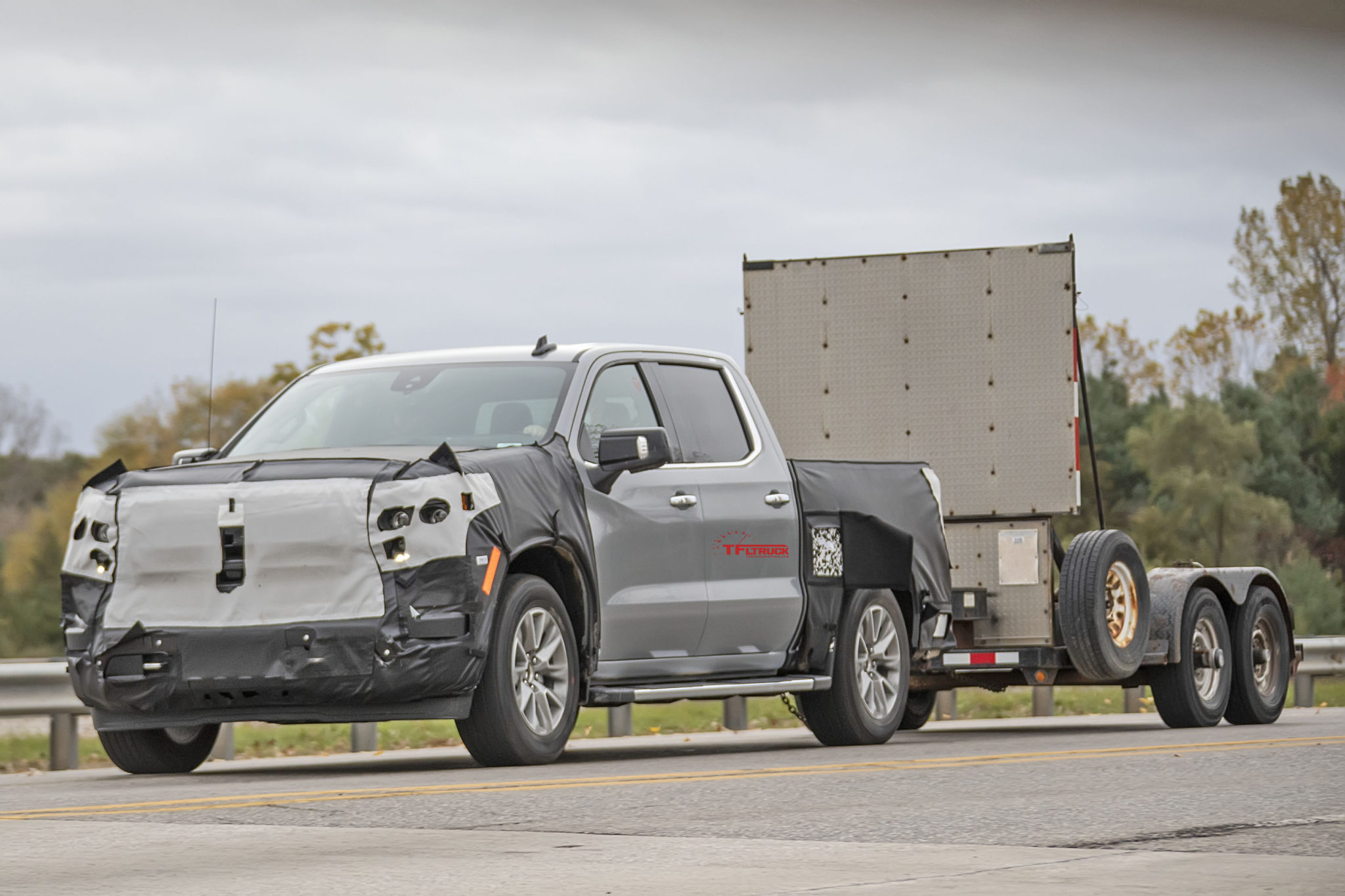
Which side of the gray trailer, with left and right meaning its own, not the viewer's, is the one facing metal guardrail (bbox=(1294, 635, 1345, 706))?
back

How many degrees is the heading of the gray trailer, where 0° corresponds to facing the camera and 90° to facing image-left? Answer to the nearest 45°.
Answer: approximately 45°
